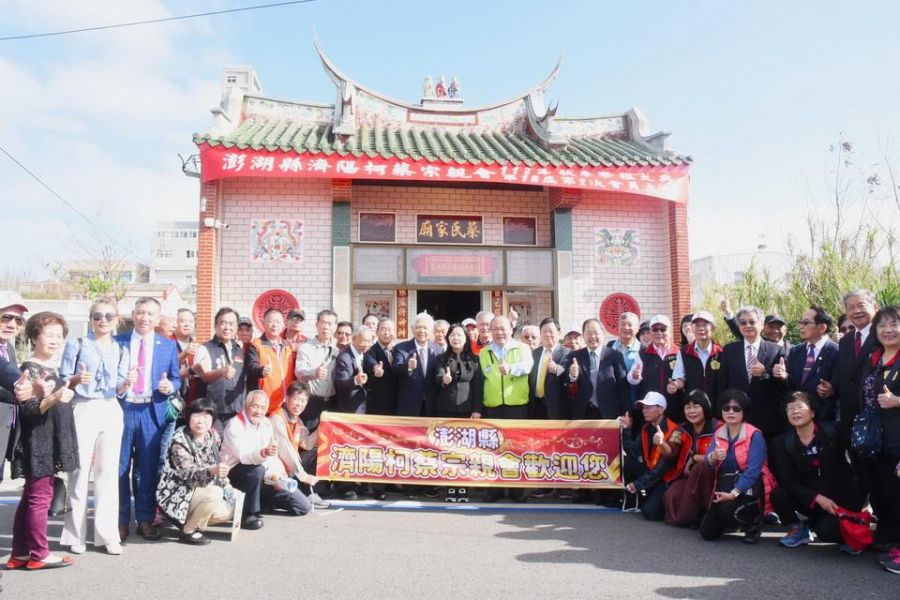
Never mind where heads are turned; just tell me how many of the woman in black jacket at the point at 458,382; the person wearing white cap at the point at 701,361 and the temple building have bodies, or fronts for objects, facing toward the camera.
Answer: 3

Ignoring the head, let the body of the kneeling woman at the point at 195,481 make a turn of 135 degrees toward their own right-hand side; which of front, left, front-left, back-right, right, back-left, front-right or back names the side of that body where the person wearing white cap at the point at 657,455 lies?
back

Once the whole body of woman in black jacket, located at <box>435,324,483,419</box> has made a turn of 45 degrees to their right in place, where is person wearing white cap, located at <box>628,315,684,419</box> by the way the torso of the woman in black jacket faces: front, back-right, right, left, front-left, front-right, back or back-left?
back-left

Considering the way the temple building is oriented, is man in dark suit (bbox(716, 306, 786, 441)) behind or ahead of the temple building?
ahead

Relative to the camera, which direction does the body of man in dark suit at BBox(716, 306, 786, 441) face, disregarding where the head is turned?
toward the camera

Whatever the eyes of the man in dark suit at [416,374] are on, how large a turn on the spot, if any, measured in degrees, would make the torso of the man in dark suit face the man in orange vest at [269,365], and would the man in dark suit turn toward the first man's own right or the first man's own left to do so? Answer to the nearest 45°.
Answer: approximately 90° to the first man's own right

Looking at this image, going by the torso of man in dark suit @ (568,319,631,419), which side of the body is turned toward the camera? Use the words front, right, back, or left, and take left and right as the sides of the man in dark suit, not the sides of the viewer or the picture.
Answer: front

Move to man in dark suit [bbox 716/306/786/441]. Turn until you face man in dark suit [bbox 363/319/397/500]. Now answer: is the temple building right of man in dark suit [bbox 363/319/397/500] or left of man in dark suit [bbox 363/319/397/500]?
right

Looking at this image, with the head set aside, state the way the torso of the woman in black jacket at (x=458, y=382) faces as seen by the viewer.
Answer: toward the camera

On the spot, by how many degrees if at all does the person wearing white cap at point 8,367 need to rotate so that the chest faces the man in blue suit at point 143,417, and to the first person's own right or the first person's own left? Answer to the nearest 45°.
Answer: approximately 90° to the first person's own left

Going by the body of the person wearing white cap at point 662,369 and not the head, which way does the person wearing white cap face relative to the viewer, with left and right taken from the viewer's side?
facing the viewer

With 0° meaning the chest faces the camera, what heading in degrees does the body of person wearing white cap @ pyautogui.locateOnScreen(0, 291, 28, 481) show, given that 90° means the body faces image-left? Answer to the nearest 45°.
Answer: approximately 315°

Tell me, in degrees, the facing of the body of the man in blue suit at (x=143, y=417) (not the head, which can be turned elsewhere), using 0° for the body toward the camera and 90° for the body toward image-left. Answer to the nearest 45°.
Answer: approximately 0°
